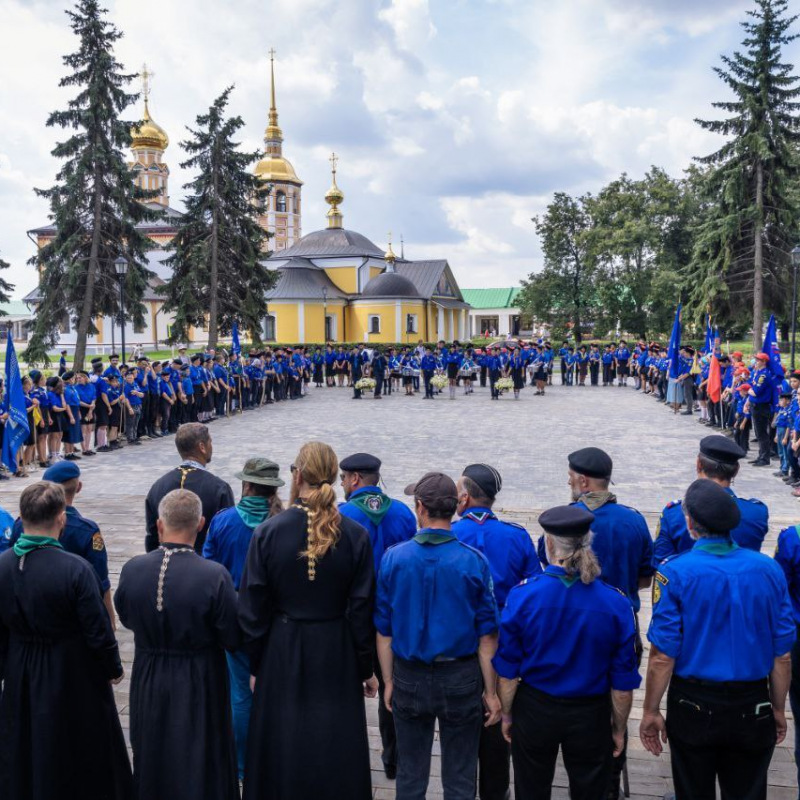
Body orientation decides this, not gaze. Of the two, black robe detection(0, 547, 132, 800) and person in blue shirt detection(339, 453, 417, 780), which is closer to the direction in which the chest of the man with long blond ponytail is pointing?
the person in blue shirt

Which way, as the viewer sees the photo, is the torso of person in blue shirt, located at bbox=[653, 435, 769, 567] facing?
away from the camera

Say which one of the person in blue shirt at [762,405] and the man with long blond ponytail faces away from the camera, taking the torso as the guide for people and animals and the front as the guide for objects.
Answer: the man with long blond ponytail

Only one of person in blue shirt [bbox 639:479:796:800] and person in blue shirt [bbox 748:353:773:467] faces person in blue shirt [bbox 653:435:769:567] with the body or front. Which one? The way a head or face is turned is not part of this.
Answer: person in blue shirt [bbox 639:479:796:800]

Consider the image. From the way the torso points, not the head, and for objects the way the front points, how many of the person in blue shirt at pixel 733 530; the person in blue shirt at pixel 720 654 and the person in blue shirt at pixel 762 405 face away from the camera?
2

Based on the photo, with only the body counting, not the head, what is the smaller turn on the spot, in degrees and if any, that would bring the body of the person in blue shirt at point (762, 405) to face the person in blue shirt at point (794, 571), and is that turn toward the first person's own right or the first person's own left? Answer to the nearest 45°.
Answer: approximately 90° to the first person's own left

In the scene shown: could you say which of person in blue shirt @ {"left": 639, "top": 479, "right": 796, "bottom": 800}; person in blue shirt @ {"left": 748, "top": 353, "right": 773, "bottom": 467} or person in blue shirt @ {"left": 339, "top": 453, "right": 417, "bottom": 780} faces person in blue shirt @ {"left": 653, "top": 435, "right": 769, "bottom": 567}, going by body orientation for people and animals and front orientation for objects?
person in blue shirt @ {"left": 639, "top": 479, "right": 796, "bottom": 800}

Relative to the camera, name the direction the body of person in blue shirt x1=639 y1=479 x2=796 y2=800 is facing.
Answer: away from the camera

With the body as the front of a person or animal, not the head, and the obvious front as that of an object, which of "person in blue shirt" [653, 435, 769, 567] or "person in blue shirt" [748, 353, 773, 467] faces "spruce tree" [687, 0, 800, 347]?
"person in blue shirt" [653, 435, 769, 567]

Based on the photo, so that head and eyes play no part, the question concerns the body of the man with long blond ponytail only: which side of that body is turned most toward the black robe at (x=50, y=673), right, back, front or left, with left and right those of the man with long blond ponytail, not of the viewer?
left

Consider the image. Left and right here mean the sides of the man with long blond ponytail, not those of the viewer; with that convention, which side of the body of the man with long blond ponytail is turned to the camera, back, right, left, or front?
back

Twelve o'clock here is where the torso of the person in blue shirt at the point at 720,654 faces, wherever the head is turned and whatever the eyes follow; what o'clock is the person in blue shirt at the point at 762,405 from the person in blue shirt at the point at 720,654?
the person in blue shirt at the point at 762,405 is roughly at 12 o'clock from the person in blue shirt at the point at 720,654.

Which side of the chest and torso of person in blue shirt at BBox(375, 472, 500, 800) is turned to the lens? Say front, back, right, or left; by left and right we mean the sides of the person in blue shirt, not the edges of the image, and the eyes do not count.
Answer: back
